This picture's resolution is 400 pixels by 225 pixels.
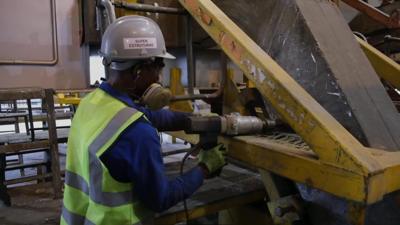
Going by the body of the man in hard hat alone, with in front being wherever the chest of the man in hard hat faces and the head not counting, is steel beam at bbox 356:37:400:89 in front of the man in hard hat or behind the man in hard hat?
in front

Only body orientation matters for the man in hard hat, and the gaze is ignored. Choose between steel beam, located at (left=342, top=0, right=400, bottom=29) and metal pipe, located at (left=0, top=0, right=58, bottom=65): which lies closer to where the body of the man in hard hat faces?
the steel beam

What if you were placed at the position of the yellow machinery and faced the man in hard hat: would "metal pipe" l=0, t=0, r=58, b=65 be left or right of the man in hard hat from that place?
right

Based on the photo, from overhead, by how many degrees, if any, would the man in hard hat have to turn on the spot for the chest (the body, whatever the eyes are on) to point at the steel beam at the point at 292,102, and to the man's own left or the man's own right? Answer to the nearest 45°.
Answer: approximately 45° to the man's own right

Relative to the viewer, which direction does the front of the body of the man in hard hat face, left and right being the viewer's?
facing away from the viewer and to the right of the viewer

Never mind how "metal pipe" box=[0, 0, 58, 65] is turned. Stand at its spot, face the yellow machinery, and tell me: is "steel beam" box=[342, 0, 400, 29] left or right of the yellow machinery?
left

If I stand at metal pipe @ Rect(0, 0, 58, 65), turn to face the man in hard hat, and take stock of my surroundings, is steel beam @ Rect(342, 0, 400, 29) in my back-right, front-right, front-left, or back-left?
front-left
